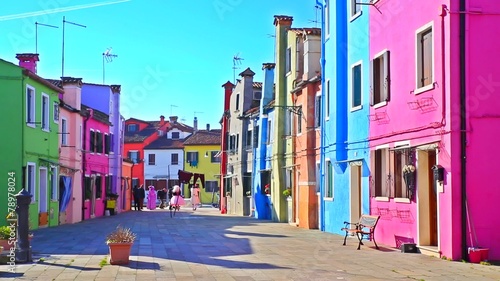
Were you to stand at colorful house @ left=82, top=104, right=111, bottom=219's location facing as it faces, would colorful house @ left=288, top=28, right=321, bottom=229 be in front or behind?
in front

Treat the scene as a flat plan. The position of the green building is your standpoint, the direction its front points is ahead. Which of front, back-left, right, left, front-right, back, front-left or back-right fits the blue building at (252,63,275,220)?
left

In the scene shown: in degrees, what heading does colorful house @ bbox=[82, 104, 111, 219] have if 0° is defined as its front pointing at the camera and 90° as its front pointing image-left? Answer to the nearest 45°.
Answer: approximately 315°

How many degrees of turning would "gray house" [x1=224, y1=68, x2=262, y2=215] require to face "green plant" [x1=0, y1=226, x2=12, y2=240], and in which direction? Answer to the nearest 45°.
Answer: approximately 45° to its left

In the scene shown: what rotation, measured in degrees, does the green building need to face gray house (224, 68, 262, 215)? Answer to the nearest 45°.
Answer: approximately 90° to its left

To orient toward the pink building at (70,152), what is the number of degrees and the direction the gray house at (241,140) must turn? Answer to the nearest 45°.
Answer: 0° — it already faces it

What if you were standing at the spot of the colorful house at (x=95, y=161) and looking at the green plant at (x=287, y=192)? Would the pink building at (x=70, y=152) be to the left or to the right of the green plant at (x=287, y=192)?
right

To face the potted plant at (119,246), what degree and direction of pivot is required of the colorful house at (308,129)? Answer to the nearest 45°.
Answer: approximately 45° to its left

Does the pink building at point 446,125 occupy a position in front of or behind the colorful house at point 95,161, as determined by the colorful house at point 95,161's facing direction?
in front

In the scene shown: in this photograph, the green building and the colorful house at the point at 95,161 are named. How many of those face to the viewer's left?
0

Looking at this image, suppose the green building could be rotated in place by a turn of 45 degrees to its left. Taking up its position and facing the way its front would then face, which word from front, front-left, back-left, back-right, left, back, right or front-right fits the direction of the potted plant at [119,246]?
right

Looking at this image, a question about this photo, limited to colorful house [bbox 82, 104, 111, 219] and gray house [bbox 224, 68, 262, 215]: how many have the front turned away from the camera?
0

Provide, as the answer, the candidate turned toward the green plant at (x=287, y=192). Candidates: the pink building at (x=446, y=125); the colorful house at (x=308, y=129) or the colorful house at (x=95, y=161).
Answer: the colorful house at (x=95, y=161)

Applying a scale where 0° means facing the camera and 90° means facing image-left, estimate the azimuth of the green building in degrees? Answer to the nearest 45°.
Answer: approximately 315°

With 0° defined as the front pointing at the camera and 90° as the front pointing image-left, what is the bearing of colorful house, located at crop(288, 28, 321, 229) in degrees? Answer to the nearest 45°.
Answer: approximately 45°

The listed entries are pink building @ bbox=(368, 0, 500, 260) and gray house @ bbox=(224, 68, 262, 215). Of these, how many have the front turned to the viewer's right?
0
